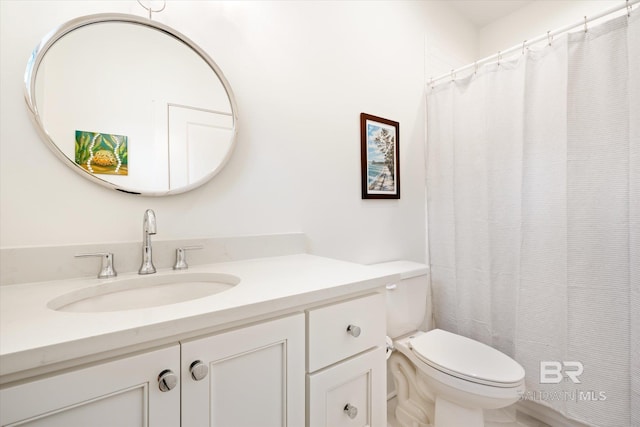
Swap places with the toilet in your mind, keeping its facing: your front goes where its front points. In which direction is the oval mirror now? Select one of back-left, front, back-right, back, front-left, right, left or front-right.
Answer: right

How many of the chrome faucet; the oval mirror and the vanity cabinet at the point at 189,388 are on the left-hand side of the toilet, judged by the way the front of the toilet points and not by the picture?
0

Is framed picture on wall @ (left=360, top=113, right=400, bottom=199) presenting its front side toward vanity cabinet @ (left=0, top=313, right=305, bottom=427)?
no

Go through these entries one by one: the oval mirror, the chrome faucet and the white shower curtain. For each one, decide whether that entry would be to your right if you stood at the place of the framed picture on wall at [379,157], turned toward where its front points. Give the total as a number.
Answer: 2

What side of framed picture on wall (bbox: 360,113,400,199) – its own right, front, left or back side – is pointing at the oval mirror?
right

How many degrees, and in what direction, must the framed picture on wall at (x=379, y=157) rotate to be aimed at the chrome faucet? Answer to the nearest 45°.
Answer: approximately 90° to its right

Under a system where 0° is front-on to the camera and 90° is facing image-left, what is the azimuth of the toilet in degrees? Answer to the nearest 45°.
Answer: approximately 315°

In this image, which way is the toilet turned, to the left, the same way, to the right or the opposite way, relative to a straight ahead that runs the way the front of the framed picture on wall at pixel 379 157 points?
the same way

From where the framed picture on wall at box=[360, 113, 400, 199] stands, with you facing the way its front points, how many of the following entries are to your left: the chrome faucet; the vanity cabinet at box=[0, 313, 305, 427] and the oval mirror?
0

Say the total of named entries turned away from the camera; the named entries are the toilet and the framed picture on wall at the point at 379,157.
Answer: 0

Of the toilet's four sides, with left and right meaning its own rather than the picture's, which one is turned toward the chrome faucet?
right

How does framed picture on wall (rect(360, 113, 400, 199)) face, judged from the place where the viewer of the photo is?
facing the viewer and to the right of the viewer
